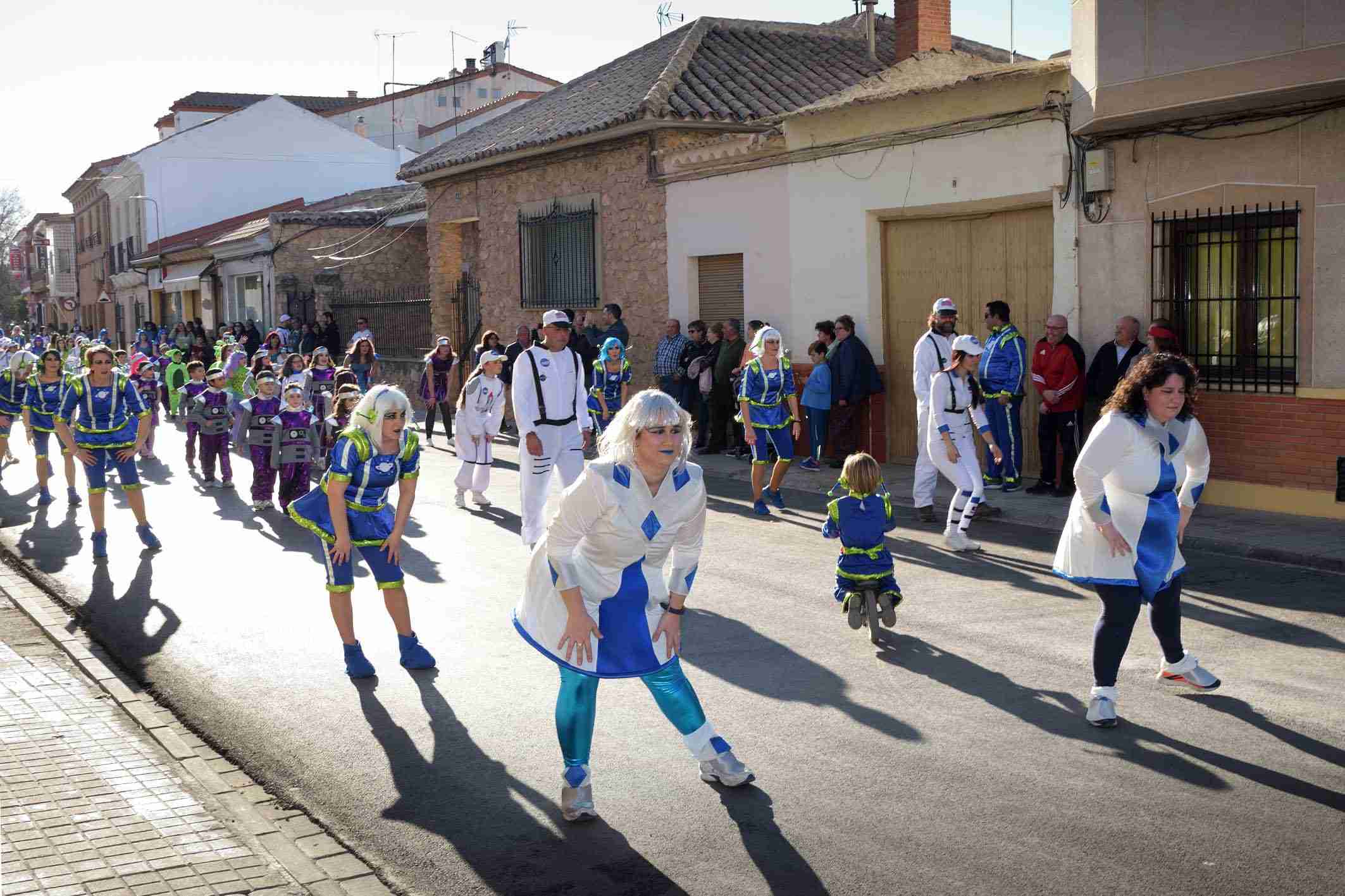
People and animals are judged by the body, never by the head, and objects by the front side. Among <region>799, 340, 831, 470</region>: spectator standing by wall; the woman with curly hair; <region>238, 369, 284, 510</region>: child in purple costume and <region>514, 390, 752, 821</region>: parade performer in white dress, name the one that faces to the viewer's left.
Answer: the spectator standing by wall

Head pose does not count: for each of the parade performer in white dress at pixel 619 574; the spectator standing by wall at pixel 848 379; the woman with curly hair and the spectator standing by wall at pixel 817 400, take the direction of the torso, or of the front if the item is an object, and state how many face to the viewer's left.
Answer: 2

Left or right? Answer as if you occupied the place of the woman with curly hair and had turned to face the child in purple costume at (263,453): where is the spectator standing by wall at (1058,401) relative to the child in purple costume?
right

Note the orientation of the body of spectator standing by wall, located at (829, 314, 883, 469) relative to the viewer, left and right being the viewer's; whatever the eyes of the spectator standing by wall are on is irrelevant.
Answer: facing to the left of the viewer

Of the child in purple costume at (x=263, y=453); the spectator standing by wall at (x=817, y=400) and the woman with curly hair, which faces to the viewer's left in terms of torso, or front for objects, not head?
the spectator standing by wall

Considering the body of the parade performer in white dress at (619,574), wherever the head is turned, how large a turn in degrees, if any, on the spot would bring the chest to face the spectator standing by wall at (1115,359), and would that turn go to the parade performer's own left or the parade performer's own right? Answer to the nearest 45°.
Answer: approximately 90° to the parade performer's own left

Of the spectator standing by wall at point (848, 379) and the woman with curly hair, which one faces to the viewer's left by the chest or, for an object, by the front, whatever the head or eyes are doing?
the spectator standing by wall

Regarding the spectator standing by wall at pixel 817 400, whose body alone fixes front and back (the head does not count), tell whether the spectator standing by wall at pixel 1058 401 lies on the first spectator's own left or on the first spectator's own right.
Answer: on the first spectator's own left

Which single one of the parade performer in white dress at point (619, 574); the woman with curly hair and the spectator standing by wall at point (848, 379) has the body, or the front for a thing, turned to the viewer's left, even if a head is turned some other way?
the spectator standing by wall

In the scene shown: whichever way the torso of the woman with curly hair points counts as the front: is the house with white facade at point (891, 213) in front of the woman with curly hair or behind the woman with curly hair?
behind
